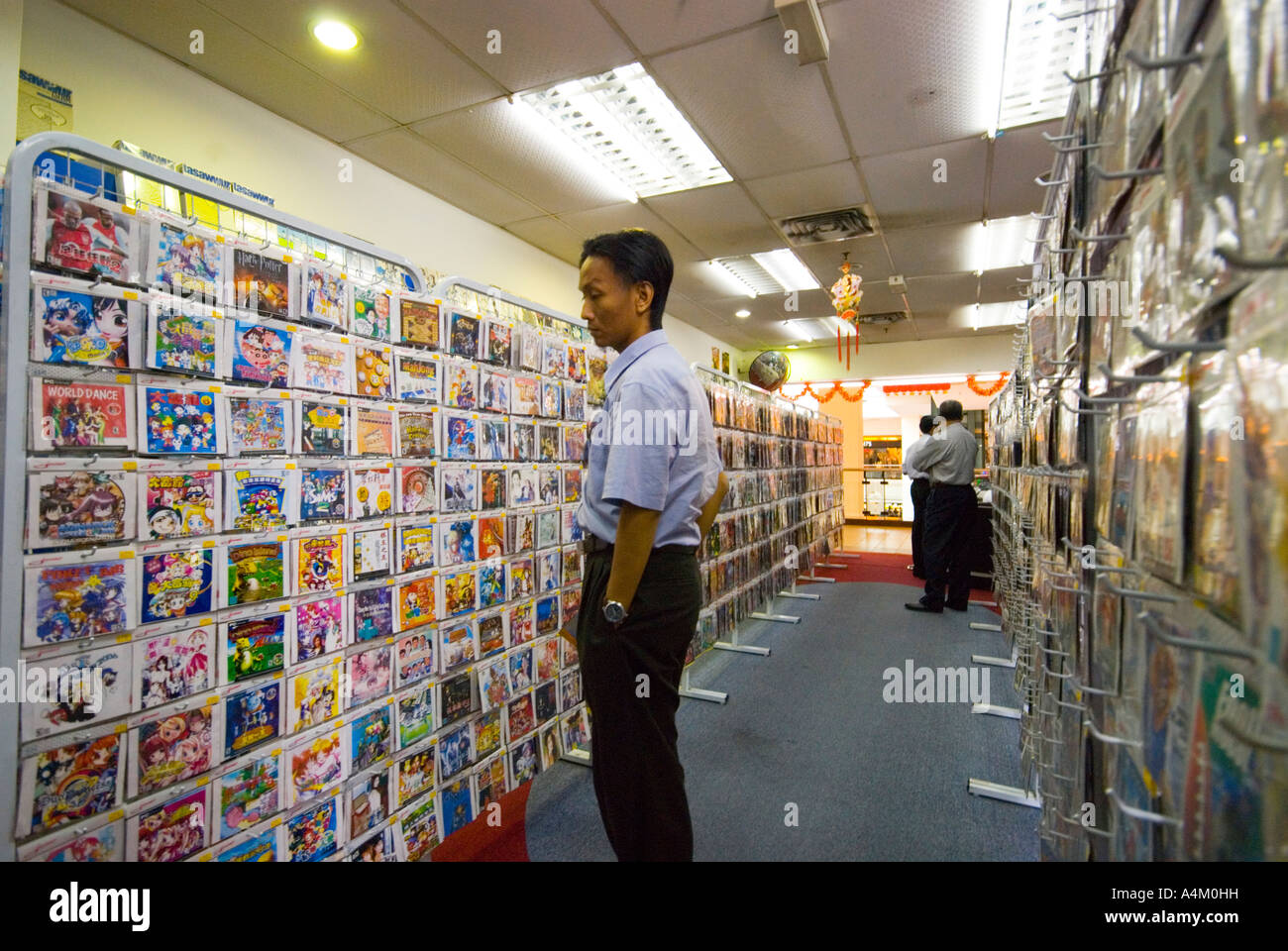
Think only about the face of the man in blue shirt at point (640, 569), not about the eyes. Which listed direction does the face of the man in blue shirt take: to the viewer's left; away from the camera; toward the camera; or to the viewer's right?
to the viewer's left

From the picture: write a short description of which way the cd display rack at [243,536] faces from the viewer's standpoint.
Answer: facing the viewer and to the right of the viewer

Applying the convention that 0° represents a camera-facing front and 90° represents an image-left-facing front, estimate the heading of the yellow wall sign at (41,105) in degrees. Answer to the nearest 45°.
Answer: approximately 315°

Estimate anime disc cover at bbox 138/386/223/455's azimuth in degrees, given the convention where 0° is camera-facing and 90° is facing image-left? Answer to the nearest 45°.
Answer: approximately 315°

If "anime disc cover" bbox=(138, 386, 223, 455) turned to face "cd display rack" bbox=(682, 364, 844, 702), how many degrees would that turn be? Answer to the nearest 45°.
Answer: approximately 90° to its left

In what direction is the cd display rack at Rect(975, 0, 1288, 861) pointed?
to the viewer's left

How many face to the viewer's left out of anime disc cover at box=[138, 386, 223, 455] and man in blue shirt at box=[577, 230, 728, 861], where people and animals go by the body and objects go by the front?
1

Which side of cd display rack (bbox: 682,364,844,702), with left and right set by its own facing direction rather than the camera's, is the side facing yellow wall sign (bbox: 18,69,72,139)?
right

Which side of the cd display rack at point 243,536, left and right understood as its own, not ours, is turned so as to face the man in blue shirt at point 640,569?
front

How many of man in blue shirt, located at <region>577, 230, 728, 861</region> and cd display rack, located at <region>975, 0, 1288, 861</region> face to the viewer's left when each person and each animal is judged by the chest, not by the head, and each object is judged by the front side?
2
